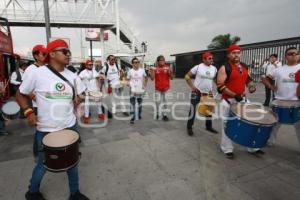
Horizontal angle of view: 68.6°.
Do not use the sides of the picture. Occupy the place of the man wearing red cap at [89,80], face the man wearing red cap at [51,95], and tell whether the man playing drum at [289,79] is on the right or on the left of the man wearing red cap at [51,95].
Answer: left

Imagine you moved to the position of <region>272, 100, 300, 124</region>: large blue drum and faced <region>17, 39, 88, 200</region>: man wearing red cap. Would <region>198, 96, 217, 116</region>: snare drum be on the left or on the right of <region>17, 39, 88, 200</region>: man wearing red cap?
right

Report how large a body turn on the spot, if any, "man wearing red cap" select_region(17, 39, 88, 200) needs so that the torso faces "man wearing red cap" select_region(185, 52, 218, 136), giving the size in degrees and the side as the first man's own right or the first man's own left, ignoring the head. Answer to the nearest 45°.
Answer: approximately 90° to the first man's own left

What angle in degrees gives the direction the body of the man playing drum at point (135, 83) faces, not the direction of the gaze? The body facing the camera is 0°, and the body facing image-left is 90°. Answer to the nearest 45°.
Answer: approximately 0°

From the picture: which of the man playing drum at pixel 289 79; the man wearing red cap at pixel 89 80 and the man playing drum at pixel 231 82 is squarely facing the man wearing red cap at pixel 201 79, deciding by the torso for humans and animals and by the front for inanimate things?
the man wearing red cap at pixel 89 80

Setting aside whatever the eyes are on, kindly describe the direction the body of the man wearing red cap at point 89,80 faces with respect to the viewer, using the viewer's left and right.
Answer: facing the viewer and to the right of the viewer

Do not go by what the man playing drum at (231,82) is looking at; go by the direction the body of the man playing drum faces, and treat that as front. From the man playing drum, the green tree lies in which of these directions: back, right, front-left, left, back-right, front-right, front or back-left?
back-left

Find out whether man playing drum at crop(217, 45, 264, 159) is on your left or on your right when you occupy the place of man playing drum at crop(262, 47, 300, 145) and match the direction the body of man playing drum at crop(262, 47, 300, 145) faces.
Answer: on your right

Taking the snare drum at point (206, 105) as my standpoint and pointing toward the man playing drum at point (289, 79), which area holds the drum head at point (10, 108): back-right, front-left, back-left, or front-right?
back-right

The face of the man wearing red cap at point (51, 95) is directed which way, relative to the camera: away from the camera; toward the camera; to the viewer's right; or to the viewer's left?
to the viewer's right
